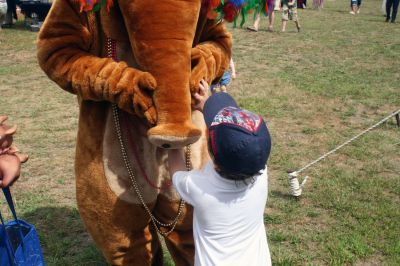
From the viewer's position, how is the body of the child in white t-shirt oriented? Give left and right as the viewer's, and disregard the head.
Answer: facing away from the viewer and to the left of the viewer

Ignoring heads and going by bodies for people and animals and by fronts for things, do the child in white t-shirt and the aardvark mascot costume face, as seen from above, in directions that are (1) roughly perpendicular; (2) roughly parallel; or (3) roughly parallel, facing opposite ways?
roughly parallel, facing opposite ways

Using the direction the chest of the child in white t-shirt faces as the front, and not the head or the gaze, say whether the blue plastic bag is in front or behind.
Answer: in front

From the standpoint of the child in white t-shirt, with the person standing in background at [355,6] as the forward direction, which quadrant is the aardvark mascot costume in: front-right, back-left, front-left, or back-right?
front-left

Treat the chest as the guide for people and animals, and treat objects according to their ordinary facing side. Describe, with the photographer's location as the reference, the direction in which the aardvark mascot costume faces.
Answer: facing the viewer and to the right of the viewer
